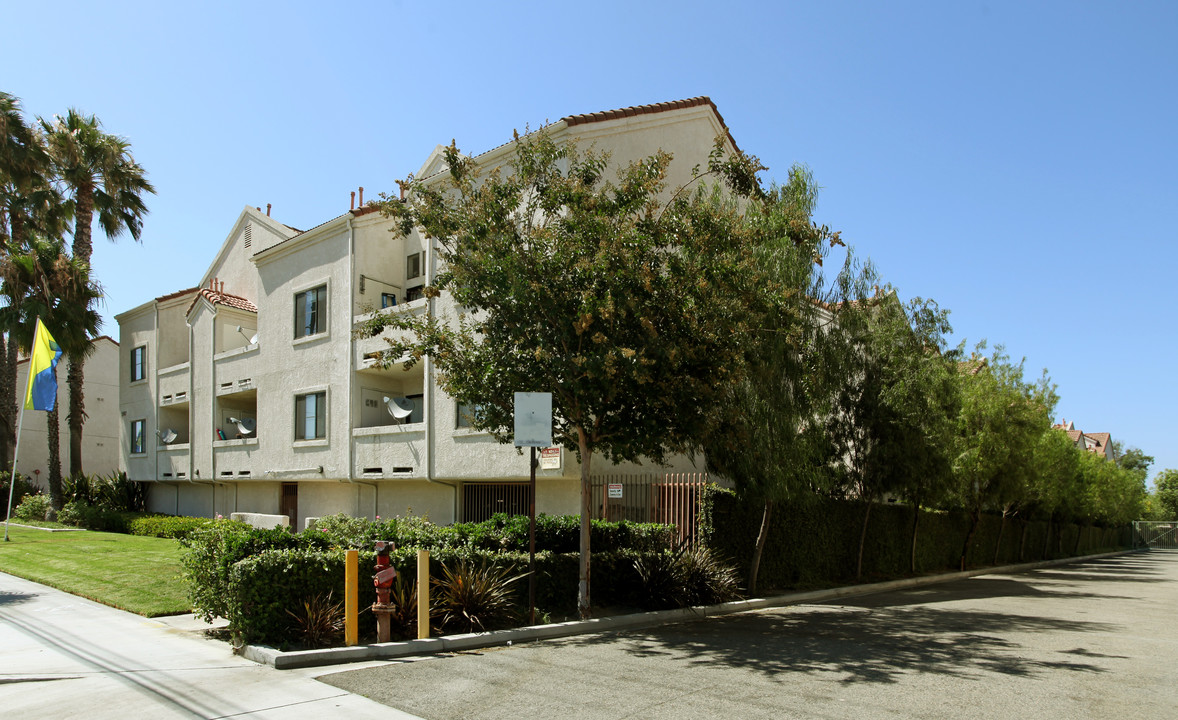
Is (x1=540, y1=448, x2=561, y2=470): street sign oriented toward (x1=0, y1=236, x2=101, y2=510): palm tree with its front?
no

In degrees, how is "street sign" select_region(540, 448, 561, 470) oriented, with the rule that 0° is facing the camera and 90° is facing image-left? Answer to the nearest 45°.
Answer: approximately 0°

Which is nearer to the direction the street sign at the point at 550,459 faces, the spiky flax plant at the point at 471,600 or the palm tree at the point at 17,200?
the spiky flax plant

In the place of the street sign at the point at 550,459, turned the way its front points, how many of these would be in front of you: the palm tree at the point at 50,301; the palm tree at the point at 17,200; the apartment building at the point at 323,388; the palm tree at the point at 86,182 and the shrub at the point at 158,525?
0

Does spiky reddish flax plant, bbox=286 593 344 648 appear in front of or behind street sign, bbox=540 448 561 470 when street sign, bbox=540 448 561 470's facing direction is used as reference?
in front

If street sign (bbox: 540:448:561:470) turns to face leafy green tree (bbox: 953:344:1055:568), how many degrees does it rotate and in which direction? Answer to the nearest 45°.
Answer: approximately 135° to its left

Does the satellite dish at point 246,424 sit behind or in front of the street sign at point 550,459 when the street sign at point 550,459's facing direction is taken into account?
behind

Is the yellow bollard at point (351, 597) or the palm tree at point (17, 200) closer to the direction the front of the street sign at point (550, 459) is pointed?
the yellow bollard

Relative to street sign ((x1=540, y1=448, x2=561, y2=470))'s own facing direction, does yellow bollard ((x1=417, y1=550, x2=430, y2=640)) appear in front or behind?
in front

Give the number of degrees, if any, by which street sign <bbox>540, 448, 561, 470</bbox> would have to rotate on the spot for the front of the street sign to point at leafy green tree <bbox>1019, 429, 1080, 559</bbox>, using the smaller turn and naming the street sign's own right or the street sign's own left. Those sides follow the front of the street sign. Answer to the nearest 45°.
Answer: approximately 135° to the street sign's own left

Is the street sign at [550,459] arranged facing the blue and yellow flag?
no

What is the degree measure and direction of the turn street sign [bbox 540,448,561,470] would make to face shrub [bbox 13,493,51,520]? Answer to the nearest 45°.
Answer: approximately 135° to its right

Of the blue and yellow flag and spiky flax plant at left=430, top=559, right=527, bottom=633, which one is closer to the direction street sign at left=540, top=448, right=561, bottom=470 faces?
the spiky flax plant

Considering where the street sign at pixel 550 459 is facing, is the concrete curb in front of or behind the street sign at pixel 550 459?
in front
